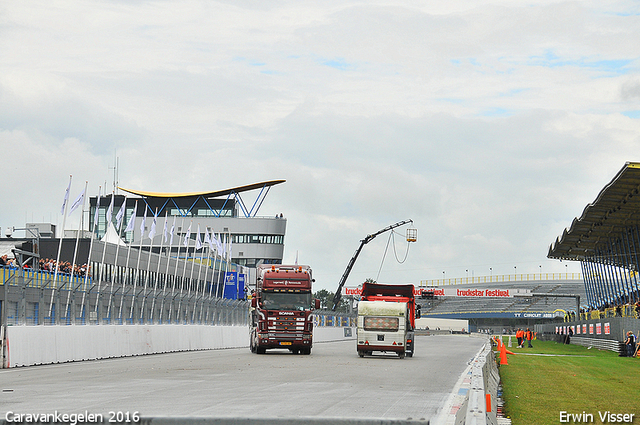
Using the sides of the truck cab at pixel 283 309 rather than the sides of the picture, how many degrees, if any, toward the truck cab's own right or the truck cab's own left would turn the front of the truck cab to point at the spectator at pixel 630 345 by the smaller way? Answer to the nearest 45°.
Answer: approximately 90° to the truck cab's own left

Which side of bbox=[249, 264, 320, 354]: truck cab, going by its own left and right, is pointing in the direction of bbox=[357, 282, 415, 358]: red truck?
left

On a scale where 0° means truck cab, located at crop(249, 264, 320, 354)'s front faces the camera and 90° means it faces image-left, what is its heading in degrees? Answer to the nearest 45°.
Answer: approximately 0°
